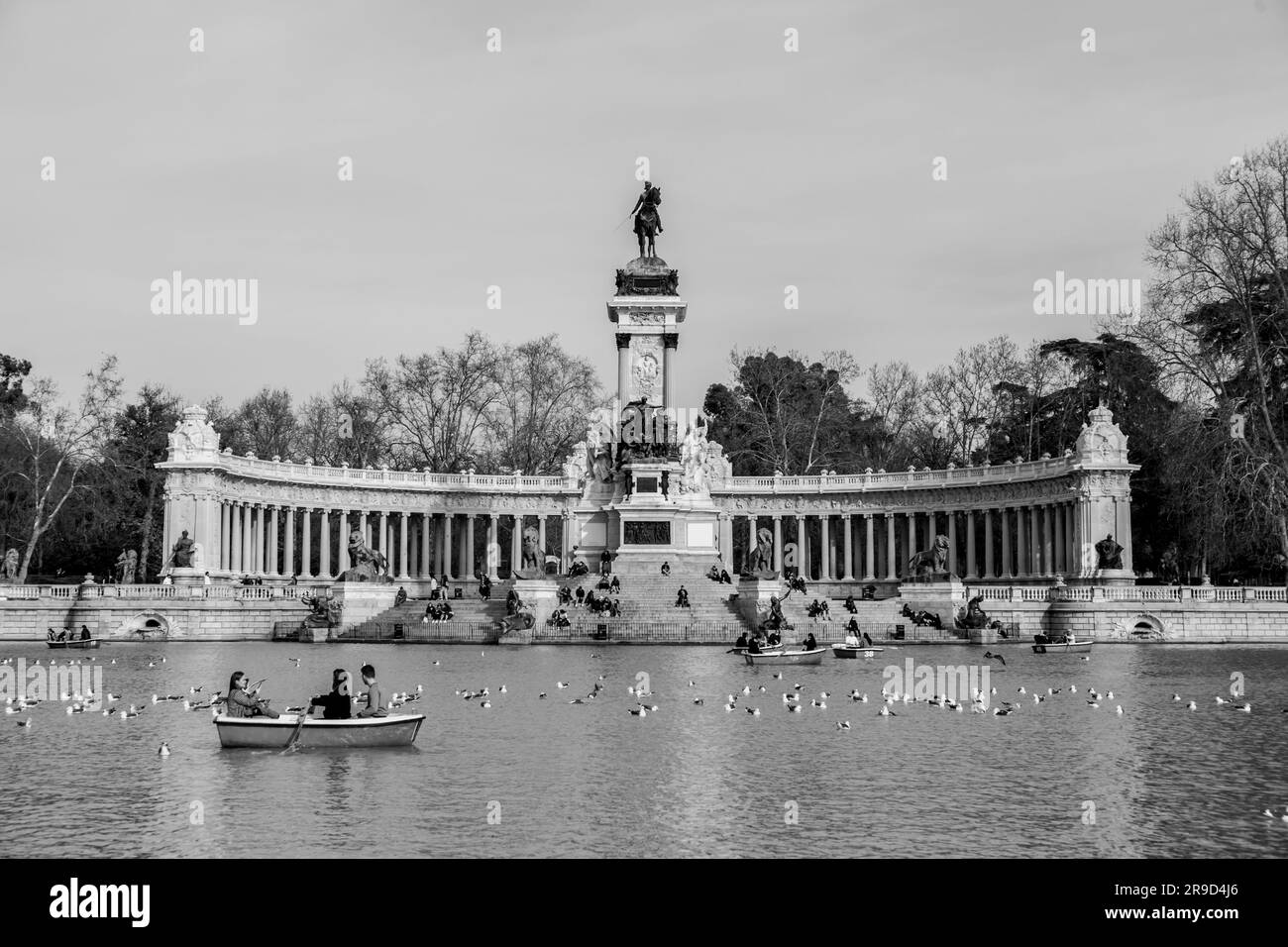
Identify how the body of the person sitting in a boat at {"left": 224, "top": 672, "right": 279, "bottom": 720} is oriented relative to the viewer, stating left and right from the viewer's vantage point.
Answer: facing to the right of the viewer

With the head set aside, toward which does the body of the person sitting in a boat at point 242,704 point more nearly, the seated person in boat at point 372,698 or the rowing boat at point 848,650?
the seated person in boat

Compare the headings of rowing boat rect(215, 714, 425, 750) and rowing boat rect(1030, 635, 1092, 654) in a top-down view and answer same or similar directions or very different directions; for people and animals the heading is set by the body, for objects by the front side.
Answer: same or similar directions

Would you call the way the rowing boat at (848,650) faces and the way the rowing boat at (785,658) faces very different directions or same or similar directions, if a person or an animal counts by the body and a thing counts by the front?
same or similar directions

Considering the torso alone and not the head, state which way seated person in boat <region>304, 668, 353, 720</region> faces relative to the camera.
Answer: to the viewer's left
